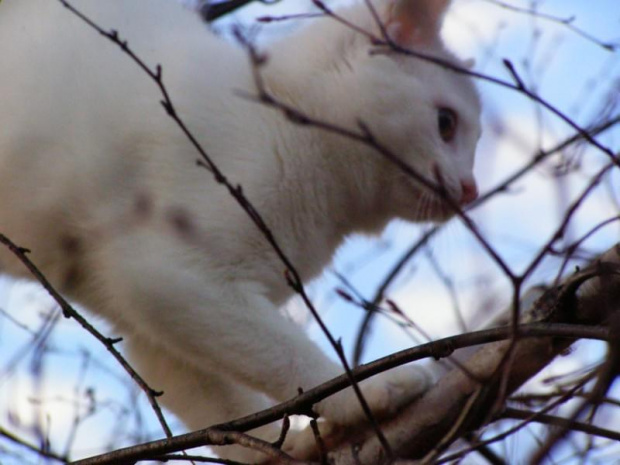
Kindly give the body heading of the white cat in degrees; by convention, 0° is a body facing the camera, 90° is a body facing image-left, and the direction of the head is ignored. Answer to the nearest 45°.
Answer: approximately 270°
